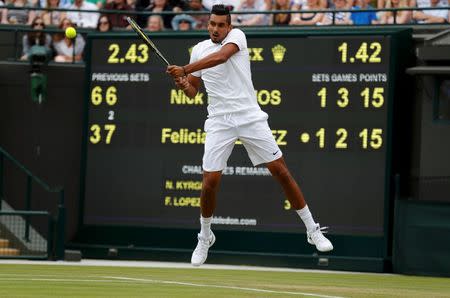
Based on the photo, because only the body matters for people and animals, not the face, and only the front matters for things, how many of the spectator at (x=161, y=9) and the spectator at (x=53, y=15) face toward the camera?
2

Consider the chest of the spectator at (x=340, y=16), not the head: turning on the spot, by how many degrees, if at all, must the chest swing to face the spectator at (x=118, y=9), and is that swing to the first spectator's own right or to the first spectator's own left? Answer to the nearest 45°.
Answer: approximately 90° to the first spectator's own right

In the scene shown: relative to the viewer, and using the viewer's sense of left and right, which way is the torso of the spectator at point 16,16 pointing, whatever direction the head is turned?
facing the viewer

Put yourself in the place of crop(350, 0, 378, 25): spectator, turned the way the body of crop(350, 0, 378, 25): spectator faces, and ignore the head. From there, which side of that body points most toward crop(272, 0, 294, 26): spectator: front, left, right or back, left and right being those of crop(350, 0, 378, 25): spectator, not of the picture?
right

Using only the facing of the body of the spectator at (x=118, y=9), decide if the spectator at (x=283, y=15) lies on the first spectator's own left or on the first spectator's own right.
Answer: on the first spectator's own left

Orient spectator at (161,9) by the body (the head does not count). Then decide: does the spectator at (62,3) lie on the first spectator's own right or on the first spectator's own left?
on the first spectator's own right

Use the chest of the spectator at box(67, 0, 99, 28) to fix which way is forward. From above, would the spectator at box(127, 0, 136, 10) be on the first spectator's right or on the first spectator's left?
on the first spectator's left

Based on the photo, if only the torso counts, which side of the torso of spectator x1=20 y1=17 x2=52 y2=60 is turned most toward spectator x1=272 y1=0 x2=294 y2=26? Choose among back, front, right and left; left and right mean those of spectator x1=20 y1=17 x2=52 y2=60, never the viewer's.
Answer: left

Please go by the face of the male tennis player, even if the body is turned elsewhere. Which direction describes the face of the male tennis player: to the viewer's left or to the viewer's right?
to the viewer's left

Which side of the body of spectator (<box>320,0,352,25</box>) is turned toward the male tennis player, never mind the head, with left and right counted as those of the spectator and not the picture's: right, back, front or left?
front

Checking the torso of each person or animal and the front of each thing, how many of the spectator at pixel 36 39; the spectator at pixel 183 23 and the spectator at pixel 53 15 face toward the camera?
3

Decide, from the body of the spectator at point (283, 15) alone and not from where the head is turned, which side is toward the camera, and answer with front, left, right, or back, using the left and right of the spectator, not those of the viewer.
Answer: front

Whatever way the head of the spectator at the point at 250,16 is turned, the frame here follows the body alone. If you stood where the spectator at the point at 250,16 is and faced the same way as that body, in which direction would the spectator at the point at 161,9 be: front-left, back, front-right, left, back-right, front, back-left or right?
right
